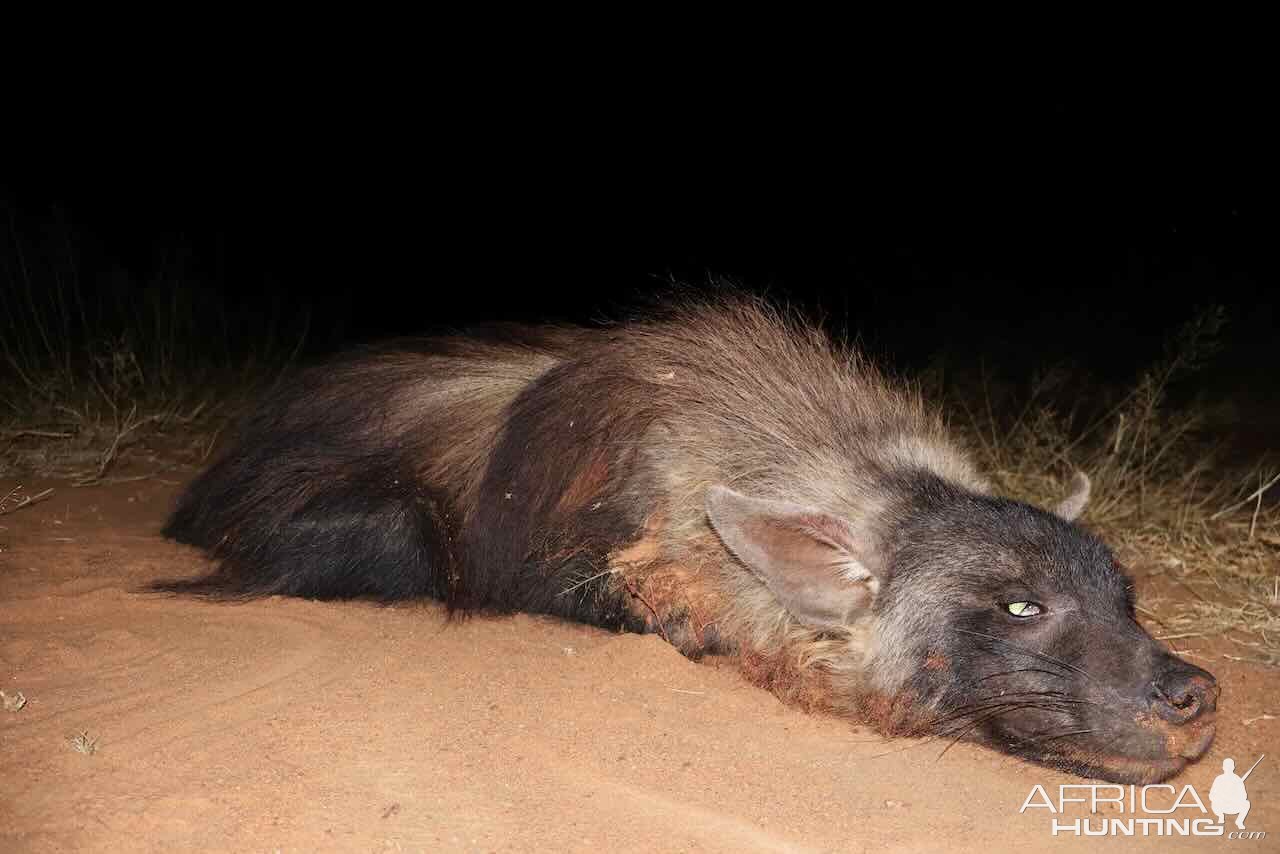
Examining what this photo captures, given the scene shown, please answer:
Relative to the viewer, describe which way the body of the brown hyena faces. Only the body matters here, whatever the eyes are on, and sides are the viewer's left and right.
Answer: facing the viewer and to the right of the viewer
